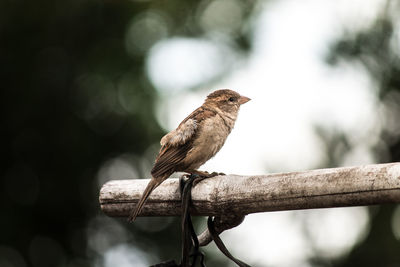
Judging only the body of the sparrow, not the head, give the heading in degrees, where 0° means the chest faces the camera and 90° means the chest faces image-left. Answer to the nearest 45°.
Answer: approximately 270°
